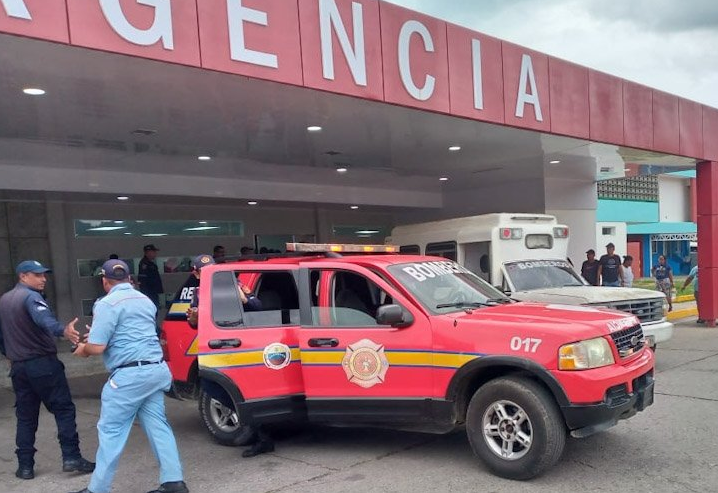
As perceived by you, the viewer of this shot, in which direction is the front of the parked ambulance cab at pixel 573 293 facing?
facing the viewer and to the right of the viewer

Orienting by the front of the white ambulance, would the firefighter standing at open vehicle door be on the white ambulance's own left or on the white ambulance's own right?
on the white ambulance's own right

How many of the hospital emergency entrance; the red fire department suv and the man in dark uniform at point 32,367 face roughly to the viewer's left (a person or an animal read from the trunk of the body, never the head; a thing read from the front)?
0

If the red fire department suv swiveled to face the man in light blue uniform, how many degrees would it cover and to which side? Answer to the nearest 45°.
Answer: approximately 135° to its right

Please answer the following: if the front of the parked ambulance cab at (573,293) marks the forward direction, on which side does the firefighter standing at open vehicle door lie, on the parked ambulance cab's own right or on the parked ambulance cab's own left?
on the parked ambulance cab's own right

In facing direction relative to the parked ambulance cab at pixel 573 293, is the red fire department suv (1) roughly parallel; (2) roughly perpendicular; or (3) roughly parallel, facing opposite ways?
roughly parallel

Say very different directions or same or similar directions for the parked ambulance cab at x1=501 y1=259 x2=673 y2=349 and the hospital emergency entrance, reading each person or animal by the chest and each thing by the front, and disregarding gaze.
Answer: same or similar directions

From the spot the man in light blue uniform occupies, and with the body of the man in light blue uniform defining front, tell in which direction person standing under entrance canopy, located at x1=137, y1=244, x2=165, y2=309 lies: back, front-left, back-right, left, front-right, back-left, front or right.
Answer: front-right

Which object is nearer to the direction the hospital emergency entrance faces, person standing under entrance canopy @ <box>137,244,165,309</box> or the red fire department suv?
the red fire department suv

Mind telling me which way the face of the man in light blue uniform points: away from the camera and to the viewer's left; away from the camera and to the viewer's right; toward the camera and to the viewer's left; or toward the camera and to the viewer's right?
away from the camera and to the viewer's left

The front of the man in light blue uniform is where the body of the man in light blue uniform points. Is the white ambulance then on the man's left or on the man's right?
on the man's right

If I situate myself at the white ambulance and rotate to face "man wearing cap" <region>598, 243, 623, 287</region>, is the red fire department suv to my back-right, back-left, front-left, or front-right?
back-right

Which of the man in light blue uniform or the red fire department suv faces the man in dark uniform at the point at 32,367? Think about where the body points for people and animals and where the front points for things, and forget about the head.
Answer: the man in light blue uniform

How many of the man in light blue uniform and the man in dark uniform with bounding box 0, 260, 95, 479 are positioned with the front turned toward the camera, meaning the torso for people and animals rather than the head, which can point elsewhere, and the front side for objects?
0
